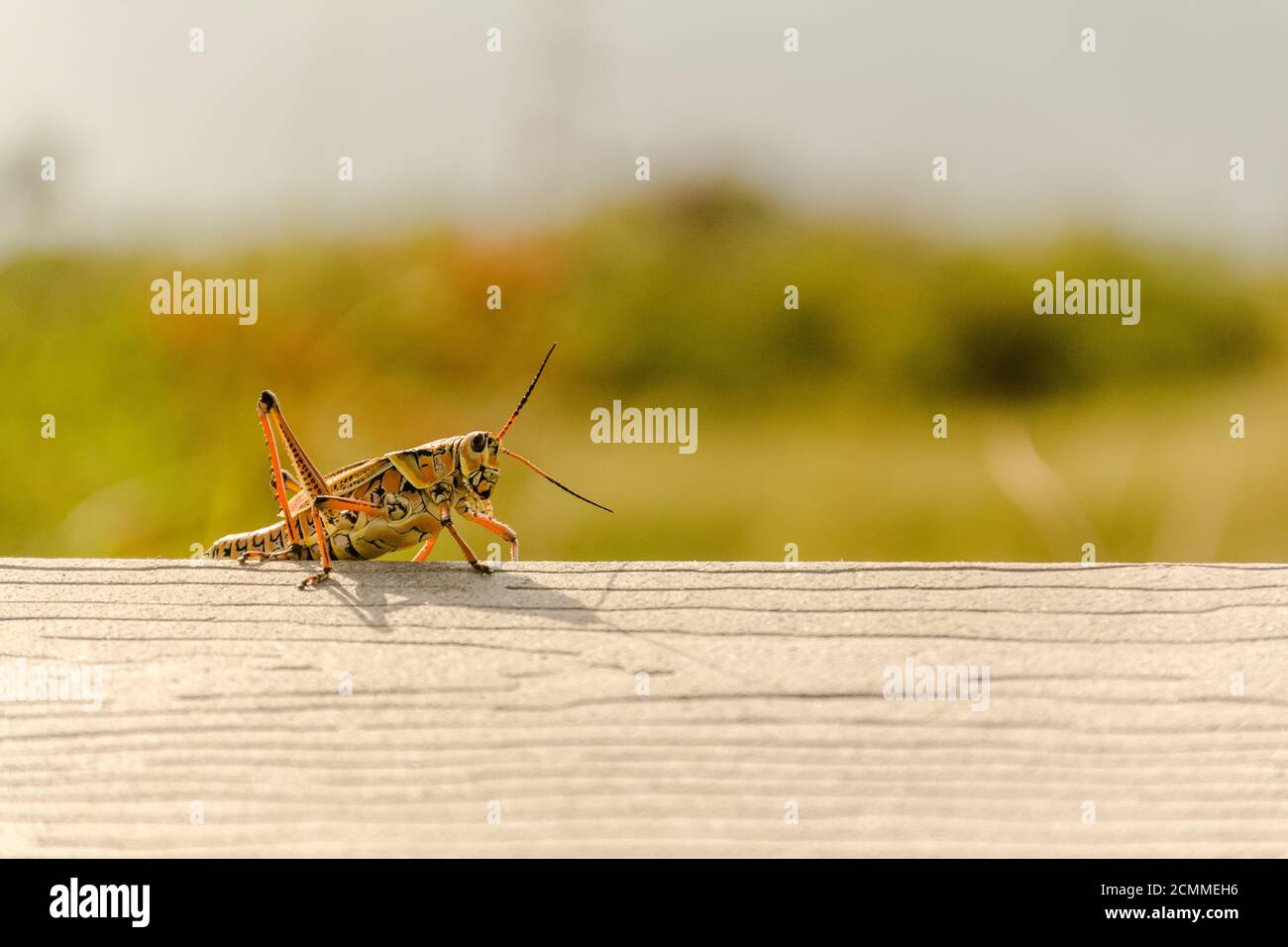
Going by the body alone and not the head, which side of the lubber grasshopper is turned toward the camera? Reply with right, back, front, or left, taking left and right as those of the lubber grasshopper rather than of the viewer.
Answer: right
